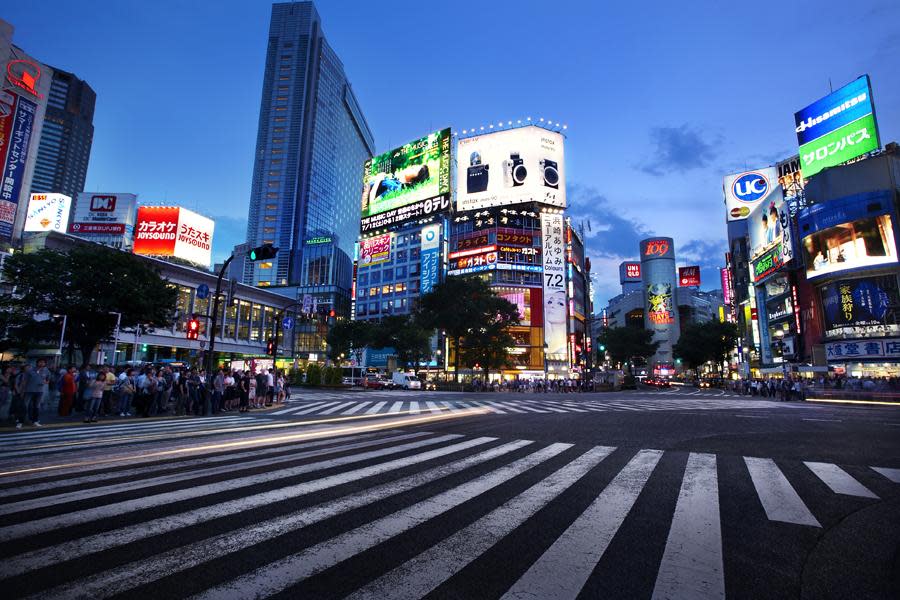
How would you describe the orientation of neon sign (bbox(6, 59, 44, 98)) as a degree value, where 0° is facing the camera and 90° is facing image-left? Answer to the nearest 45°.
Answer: approximately 315°

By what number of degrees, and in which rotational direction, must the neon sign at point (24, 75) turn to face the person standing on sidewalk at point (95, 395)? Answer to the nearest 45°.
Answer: approximately 45° to its right

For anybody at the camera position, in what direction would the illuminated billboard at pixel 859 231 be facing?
facing the viewer and to the left of the viewer

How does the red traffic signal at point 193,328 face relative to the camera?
toward the camera

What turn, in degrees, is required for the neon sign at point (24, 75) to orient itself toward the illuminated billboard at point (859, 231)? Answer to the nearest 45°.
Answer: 0° — it already faces it

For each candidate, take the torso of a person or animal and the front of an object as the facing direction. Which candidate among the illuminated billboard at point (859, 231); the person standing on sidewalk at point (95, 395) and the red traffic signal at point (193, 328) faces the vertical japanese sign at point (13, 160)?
the illuminated billboard

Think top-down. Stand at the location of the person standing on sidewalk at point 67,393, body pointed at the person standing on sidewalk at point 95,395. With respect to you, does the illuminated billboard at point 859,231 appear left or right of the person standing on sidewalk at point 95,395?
left

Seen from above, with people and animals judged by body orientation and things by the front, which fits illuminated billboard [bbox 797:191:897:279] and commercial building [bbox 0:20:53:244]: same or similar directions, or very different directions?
very different directions

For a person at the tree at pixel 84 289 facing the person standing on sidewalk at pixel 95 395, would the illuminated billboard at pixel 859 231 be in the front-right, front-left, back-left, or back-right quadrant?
front-left

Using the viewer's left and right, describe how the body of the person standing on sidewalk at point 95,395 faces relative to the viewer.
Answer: facing the viewer and to the right of the viewer

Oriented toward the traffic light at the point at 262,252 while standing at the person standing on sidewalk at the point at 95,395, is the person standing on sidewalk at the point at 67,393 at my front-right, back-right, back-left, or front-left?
back-left
